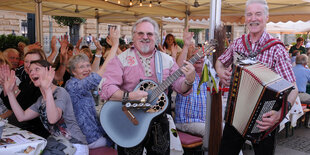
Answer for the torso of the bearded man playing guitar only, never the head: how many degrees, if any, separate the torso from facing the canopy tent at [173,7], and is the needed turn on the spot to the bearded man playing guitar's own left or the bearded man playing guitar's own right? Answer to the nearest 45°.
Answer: approximately 180°

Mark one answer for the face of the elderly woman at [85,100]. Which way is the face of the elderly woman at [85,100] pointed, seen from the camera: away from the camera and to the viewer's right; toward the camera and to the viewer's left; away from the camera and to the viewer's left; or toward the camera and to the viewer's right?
toward the camera and to the viewer's right

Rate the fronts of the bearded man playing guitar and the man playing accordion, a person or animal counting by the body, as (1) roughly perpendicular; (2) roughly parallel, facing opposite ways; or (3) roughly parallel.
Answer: roughly parallel

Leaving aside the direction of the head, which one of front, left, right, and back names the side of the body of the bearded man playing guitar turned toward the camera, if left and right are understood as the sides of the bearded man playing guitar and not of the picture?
front

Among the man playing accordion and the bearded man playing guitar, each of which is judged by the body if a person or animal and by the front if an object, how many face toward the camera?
2

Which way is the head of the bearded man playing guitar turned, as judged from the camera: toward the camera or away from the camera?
toward the camera
